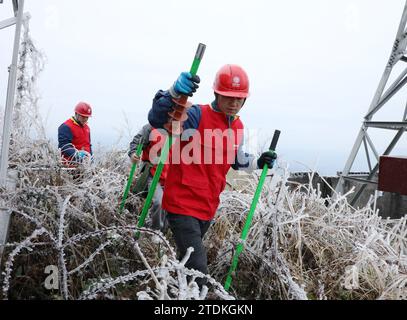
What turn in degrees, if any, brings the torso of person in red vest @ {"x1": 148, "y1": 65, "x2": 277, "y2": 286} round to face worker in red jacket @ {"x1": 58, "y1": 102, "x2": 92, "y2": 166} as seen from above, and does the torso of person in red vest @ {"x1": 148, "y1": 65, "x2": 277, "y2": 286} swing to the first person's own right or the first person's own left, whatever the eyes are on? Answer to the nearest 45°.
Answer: approximately 180°

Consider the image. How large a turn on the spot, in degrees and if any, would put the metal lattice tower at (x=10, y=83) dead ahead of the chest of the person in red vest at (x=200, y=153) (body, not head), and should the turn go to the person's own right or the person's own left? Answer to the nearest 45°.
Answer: approximately 135° to the person's own right

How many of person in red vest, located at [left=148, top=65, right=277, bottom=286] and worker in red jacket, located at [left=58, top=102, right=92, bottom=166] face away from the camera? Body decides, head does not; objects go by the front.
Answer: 0

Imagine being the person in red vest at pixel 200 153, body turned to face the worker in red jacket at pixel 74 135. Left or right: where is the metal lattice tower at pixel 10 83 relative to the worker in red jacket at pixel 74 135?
left

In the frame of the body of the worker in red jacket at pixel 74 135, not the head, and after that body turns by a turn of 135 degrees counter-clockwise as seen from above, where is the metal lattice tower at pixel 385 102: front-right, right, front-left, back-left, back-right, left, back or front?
right

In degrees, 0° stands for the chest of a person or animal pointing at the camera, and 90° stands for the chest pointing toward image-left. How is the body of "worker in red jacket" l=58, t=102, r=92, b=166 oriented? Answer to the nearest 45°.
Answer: approximately 315°

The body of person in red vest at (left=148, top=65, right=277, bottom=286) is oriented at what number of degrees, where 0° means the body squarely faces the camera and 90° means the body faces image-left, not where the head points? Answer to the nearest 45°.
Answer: approximately 315°

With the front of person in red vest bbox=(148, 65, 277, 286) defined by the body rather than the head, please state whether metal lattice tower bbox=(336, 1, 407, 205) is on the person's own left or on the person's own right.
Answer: on the person's own left

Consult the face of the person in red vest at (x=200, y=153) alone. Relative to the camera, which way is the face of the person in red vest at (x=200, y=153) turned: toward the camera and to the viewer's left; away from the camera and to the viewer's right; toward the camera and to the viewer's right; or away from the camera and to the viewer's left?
toward the camera and to the viewer's right
